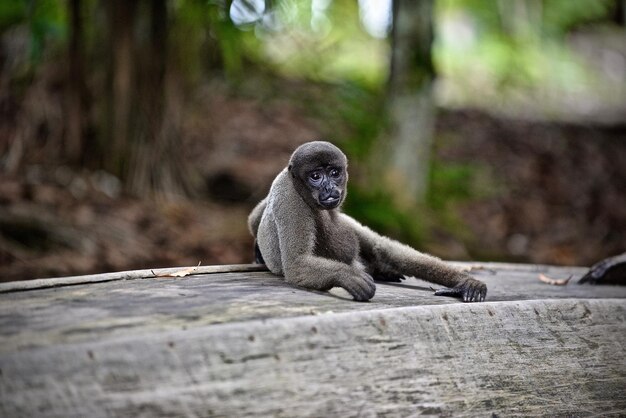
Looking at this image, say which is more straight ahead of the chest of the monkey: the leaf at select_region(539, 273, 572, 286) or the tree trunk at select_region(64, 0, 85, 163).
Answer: the leaf

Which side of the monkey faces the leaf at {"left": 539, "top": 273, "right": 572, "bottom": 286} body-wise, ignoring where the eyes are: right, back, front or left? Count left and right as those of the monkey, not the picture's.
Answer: left

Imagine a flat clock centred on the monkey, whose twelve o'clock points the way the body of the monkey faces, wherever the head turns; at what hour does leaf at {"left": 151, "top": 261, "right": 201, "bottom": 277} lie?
The leaf is roughly at 4 o'clock from the monkey.

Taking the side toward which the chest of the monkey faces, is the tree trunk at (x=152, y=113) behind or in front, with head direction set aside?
behind

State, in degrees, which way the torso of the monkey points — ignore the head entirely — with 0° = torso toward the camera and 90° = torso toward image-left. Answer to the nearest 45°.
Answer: approximately 315°

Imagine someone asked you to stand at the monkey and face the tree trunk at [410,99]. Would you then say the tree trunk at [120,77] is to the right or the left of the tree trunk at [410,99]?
left

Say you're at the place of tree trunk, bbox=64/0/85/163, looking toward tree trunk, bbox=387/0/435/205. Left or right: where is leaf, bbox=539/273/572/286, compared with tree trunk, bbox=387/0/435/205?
right

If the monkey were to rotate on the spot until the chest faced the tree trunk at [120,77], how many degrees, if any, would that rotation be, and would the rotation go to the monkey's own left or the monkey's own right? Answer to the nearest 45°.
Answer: approximately 180°

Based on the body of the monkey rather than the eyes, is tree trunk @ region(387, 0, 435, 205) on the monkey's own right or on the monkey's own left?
on the monkey's own left
